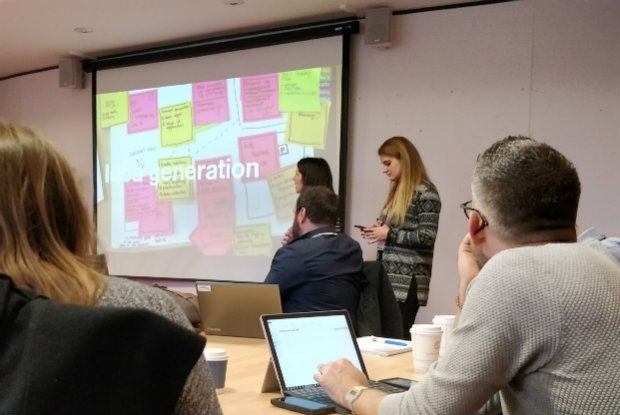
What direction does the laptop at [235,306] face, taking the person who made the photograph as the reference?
facing away from the viewer

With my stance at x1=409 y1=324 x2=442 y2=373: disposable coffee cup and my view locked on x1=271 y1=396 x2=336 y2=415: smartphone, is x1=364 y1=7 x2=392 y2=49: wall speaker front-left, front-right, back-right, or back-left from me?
back-right

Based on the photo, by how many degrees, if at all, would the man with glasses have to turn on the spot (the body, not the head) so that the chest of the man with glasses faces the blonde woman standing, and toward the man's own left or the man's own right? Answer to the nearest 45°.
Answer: approximately 45° to the man's own right

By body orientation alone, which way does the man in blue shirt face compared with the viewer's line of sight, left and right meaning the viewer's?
facing away from the viewer and to the left of the viewer

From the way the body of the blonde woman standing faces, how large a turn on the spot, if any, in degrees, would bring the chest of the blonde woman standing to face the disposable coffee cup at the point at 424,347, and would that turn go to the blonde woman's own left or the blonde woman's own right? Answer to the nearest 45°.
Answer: approximately 90° to the blonde woman's own left

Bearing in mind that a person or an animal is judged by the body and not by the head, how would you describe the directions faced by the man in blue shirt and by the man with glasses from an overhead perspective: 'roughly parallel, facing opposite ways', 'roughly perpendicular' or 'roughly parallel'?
roughly parallel

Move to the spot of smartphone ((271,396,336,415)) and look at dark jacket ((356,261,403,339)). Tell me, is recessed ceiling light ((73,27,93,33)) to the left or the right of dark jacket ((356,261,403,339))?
left

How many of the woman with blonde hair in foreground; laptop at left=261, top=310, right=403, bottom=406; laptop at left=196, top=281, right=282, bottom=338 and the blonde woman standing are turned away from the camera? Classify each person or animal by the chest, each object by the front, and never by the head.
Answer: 2

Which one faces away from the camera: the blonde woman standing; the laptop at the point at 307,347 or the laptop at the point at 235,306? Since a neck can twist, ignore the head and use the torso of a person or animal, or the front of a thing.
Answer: the laptop at the point at 235,306

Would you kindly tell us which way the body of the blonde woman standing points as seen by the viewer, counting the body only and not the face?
to the viewer's left

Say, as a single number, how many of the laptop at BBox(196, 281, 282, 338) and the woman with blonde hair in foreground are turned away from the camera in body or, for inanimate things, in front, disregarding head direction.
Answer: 2

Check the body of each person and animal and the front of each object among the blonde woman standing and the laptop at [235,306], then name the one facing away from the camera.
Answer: the laptop

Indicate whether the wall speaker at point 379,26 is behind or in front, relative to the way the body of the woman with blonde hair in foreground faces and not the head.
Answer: in front

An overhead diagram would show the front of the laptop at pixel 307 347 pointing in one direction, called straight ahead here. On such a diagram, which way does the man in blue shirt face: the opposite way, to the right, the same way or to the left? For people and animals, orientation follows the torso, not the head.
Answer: the opposite way

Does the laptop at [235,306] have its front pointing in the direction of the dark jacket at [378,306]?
no

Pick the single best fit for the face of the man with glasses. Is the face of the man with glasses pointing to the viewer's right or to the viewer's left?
to the viewer's left

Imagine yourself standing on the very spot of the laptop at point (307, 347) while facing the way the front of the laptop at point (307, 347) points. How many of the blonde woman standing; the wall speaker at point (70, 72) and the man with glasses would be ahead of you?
1

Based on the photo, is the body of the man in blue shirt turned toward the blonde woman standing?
no

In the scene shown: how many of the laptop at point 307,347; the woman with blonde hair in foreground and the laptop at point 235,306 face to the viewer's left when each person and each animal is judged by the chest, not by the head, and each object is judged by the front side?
0

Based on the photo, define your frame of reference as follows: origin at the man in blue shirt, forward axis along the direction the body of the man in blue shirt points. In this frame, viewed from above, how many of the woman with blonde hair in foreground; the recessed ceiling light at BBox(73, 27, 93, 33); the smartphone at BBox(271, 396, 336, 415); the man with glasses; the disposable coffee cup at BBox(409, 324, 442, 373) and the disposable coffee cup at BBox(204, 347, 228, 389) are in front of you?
1

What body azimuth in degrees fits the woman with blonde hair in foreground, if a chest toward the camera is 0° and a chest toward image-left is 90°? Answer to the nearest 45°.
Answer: approximately 180°

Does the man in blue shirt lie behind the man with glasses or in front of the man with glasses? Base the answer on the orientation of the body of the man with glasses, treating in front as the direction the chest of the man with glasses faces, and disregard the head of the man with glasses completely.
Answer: in front
